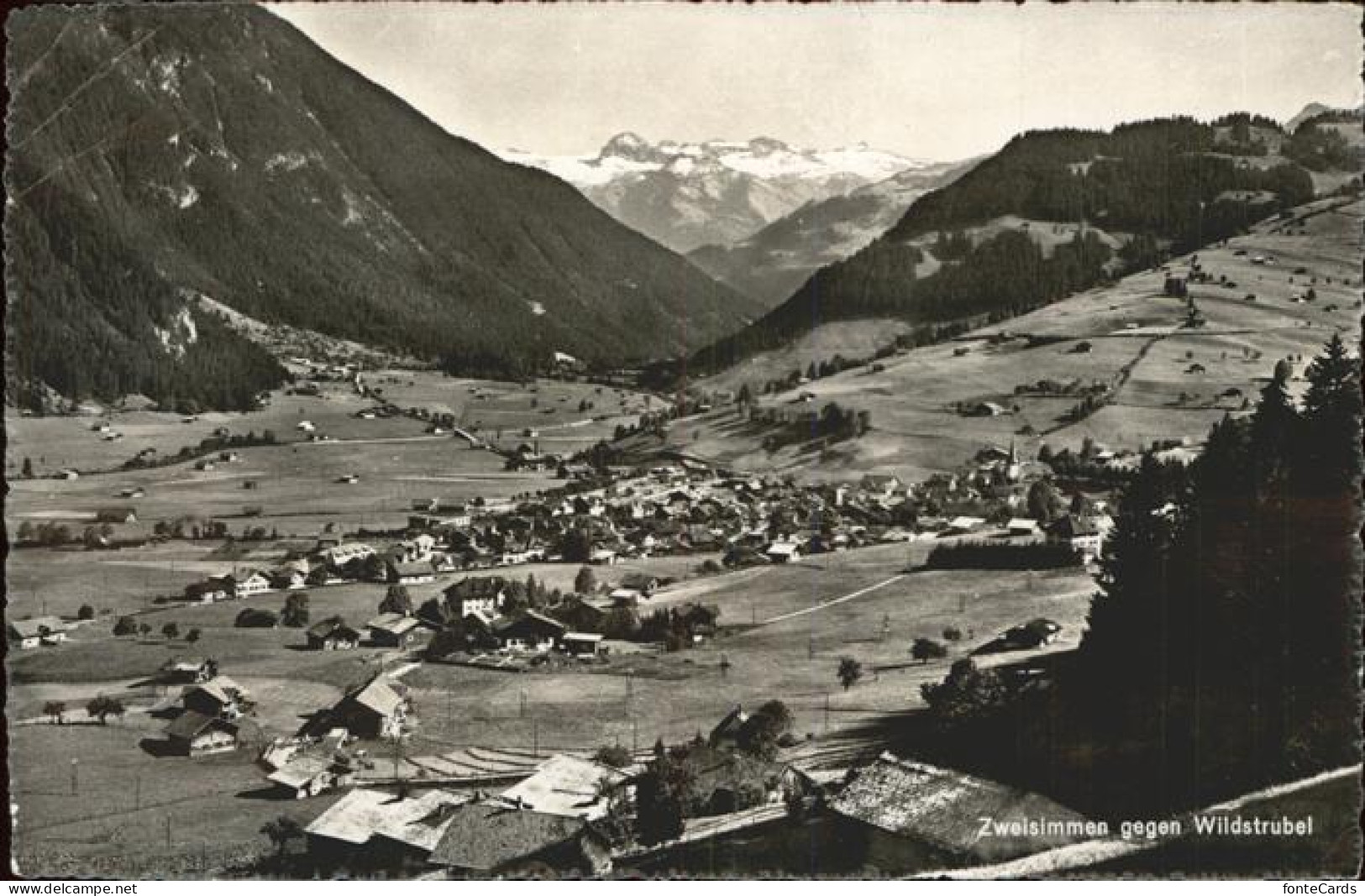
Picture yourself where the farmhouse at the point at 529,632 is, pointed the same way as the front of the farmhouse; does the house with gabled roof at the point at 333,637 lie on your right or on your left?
on your right

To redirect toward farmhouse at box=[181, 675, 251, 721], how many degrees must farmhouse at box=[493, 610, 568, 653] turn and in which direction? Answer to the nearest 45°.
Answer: approximately 45° to its right

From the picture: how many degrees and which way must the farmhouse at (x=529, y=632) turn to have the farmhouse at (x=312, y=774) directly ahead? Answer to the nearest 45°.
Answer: approximately 45° to its right

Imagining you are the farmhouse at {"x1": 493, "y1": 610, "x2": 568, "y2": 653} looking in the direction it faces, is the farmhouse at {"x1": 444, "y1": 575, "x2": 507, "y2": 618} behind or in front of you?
behind

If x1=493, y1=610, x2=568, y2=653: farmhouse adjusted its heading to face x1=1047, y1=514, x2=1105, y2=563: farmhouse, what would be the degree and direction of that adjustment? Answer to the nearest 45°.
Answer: approximately 90° to its left

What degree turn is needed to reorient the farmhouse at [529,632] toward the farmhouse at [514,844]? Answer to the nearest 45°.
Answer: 0° — it already faces it

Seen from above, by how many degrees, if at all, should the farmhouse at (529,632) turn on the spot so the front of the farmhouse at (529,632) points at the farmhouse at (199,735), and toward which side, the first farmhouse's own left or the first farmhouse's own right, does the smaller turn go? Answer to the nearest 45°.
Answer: approximately 45° to the first farmhouse's own right

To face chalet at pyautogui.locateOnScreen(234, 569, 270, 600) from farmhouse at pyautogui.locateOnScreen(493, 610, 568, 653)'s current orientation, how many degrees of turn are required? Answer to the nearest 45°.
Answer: approximately 135° to its right

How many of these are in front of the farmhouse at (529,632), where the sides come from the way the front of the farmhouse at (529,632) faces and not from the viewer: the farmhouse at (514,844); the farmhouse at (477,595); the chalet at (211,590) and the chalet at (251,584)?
1

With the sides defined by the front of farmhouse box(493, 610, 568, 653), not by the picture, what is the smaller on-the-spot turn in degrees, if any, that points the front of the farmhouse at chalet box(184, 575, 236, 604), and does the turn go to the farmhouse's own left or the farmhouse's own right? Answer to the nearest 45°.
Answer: approximately 135° to the farmhouse's own right

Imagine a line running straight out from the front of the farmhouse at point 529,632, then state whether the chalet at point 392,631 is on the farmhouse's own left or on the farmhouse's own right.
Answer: on the farmhouse's own right

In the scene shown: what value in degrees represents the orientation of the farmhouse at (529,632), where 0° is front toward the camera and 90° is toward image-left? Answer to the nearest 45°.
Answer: approximately 0°
